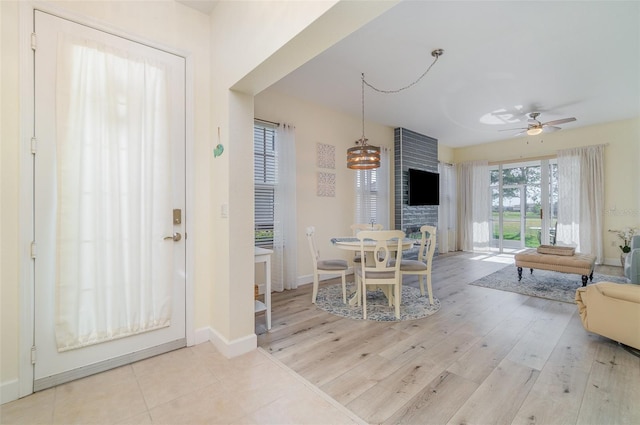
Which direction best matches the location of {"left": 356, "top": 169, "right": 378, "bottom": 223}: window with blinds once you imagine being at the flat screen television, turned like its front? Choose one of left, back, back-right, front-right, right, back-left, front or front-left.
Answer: right

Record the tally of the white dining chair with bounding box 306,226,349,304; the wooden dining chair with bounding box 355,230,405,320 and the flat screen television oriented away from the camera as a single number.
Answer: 1

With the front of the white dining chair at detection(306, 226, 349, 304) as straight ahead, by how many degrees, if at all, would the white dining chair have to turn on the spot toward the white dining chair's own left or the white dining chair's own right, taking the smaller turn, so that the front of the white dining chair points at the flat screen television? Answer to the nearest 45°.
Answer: approximately 45° to the white dining chair's own left

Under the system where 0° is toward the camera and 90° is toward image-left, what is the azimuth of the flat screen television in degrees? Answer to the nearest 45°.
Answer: approximately 315°

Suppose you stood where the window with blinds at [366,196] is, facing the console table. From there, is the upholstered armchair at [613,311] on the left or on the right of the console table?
left

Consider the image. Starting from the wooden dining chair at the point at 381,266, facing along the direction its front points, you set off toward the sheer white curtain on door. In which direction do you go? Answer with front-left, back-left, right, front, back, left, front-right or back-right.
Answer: back-left

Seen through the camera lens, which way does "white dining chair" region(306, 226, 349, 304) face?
facing to the right of the viewer

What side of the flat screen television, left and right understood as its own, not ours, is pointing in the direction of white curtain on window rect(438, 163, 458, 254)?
left

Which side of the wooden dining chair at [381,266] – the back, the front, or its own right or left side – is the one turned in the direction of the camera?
back

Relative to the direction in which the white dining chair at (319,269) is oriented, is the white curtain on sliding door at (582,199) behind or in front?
in front

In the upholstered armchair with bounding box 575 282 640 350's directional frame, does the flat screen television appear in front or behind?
in front

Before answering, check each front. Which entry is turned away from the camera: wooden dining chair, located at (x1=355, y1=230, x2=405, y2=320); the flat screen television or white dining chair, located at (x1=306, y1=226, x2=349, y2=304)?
the wooden dining chair

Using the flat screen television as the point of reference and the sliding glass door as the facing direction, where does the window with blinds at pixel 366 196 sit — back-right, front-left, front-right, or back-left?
back-right

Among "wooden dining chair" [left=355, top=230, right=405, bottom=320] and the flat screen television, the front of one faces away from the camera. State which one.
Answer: the wooden dining chair

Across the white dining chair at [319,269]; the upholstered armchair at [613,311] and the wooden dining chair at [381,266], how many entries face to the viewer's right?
1
